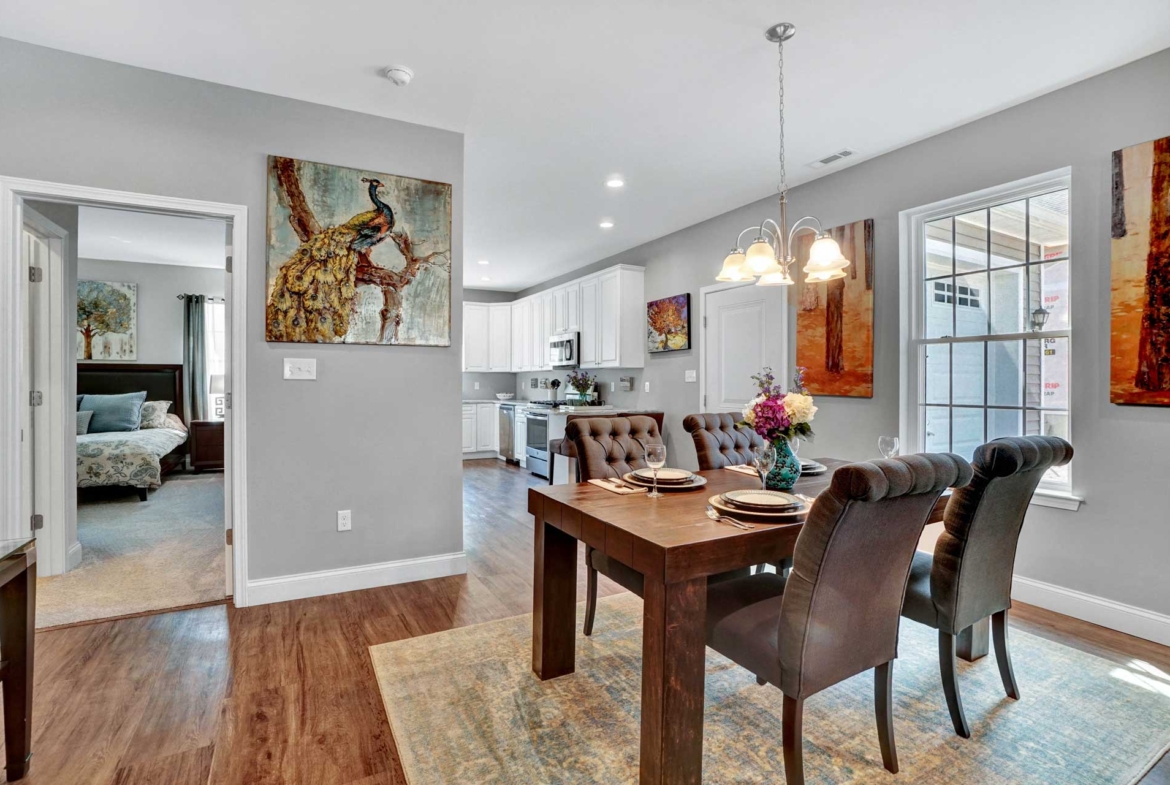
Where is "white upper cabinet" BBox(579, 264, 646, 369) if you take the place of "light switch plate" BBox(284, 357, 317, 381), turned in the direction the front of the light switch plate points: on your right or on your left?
on your left

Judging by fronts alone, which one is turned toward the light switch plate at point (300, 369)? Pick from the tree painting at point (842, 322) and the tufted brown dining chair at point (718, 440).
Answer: the tree painting

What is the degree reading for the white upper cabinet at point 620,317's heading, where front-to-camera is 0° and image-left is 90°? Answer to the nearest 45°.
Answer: approximately 45°

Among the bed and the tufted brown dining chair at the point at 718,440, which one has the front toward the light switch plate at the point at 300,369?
the bed

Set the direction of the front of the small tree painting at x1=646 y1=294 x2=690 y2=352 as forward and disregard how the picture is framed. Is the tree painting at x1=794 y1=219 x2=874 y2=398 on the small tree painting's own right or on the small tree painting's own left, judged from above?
on the small tree painting's own left

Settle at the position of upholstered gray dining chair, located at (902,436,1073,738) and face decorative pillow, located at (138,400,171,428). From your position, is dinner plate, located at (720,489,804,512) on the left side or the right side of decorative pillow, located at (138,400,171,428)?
left

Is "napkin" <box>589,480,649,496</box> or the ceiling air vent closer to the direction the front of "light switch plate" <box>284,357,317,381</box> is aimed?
the napkin

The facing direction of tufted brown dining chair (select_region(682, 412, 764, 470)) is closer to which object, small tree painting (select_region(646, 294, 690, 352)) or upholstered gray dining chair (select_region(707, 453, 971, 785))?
the upholstered gray dining chair

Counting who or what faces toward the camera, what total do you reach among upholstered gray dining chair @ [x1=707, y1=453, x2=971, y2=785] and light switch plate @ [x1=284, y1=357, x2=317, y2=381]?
1

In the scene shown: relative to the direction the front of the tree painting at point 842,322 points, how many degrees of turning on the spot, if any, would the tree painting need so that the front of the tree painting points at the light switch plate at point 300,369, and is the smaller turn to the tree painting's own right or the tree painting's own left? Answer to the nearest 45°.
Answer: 0° — it already faces it
